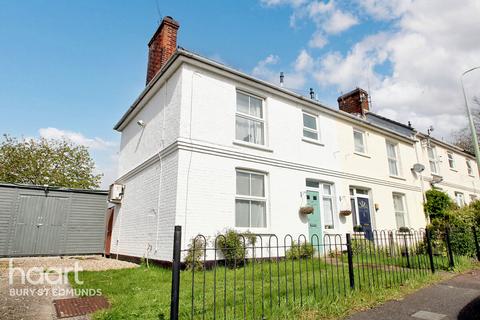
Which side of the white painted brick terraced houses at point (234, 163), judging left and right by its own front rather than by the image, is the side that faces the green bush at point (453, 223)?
left

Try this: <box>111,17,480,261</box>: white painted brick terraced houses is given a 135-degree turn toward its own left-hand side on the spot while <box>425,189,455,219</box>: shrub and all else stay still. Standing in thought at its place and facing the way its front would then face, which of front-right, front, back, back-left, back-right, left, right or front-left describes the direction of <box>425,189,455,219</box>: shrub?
front-right

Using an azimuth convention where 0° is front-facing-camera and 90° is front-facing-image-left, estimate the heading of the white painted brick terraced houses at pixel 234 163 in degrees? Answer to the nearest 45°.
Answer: approximately 315°

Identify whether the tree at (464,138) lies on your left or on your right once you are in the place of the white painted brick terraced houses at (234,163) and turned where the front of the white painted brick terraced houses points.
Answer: on your left

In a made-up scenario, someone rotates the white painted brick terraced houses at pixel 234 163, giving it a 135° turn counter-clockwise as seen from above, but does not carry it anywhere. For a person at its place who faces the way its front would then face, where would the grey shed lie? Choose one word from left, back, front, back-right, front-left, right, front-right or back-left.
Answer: left
